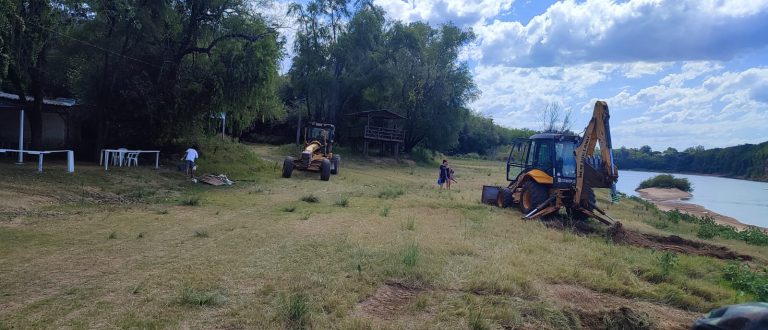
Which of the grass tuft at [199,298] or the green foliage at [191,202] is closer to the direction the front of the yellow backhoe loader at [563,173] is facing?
the green foliage

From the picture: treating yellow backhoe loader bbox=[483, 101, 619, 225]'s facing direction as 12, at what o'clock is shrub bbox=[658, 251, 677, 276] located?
The shrub is roughly at 7 o'clock from the yellow backhoe loader.

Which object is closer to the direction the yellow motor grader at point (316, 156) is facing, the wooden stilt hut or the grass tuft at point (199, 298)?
the grass tuft

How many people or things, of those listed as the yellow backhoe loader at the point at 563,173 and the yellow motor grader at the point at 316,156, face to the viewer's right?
0

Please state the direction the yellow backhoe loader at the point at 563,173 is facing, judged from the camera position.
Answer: facing away from the viewer and to the left of the viewer

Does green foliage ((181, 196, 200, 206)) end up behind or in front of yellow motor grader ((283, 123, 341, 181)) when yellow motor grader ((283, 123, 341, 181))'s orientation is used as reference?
in front

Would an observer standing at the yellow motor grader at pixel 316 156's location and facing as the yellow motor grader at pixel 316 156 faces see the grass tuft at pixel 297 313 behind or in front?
in front

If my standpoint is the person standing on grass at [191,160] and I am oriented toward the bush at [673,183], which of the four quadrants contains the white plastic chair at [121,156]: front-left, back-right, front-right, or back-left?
back-left

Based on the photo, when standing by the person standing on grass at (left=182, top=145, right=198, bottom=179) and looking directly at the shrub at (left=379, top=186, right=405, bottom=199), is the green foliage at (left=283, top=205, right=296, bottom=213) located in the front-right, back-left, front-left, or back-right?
front-right

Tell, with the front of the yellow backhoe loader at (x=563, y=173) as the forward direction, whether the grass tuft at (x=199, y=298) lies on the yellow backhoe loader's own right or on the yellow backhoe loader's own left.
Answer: on the yellow backhoe loader's own left
